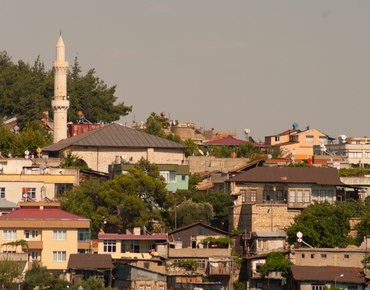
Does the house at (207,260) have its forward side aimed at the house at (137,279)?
no

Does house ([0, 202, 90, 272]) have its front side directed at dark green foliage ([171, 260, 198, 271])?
no

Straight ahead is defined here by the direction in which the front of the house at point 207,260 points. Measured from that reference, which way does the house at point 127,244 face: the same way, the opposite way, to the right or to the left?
the same way

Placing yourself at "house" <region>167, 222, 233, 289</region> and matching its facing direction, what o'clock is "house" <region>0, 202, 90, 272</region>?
"house" <region>0, 202, 90, 272</region> is roughly at 3 o'clock from "house" <region>167, 222, 233, 289</region>.

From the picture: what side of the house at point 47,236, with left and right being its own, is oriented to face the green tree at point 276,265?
left

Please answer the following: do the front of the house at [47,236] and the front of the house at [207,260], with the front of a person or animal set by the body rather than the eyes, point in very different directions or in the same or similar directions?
same or similar directions

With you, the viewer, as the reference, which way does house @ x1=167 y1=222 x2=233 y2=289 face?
facing the viewer

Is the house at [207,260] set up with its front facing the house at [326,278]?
no

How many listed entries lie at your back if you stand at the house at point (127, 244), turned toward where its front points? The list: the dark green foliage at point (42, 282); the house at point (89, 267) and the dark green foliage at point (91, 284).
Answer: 0

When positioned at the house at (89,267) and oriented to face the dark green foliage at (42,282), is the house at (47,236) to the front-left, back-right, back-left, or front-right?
front-right

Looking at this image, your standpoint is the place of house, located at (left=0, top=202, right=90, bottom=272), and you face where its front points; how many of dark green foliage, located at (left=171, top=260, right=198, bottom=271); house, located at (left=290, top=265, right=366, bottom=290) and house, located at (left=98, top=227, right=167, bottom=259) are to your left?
3

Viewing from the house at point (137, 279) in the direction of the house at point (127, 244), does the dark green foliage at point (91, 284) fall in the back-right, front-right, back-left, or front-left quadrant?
back-left

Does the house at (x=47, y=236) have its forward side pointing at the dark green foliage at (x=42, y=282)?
yes

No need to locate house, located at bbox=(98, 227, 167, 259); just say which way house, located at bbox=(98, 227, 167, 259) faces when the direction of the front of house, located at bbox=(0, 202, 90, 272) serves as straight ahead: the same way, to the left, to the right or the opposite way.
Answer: the same way

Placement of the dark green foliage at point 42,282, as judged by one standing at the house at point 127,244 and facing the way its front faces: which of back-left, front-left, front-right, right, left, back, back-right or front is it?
front-right

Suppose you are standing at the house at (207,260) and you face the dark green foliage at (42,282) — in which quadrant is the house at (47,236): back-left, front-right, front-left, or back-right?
front-right
